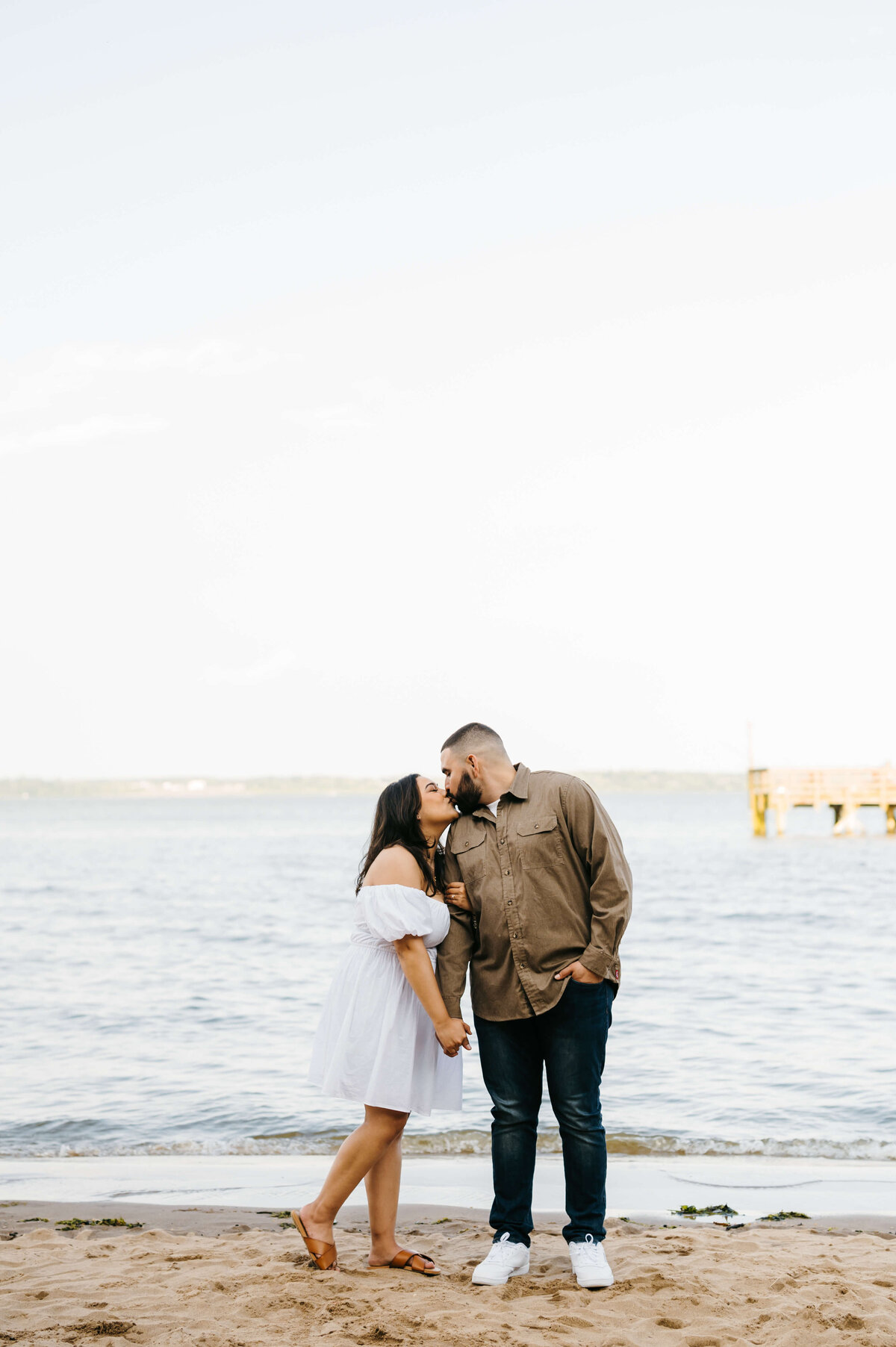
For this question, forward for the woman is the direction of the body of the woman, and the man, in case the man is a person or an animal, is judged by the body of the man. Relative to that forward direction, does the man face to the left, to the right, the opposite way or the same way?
to the right

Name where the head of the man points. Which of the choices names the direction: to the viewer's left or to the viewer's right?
to the viewer's left

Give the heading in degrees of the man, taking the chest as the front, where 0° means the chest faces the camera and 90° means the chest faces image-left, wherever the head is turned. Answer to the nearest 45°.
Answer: approximately 0°

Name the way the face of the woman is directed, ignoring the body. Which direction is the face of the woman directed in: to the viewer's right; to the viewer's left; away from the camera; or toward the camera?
to the viewer's right

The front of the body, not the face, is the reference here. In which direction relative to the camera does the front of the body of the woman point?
to the viewer's right

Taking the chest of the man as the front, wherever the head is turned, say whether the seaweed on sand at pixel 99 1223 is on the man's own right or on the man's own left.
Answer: on the man's own right

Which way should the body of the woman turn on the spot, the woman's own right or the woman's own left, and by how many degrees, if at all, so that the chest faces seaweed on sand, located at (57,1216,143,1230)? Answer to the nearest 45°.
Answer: approximately 135° to the woman's own left

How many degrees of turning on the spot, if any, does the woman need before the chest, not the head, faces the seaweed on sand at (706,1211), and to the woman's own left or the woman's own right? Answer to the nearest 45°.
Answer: approximately 45° to the woman's own left

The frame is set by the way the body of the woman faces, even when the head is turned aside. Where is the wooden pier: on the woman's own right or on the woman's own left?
on the woman's own left

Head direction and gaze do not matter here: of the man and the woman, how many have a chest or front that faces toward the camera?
1

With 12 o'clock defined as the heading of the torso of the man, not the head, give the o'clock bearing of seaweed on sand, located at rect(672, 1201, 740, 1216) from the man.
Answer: The seaweed on sand is roughly at 7 o'clock from the man.
